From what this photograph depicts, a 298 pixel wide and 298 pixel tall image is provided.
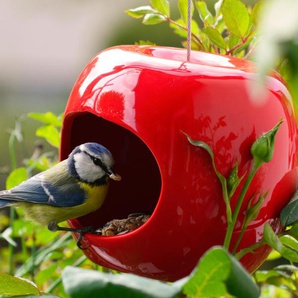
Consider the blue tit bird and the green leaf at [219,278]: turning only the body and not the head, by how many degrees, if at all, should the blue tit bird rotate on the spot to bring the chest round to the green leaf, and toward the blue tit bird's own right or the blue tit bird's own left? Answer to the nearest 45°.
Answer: approximately 90° to the blue tit bird's own right

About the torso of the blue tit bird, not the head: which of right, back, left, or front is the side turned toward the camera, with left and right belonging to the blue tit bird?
right

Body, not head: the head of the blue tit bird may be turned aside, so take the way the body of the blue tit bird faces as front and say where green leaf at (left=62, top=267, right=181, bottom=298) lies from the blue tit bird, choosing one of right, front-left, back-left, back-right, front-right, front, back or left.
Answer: right
